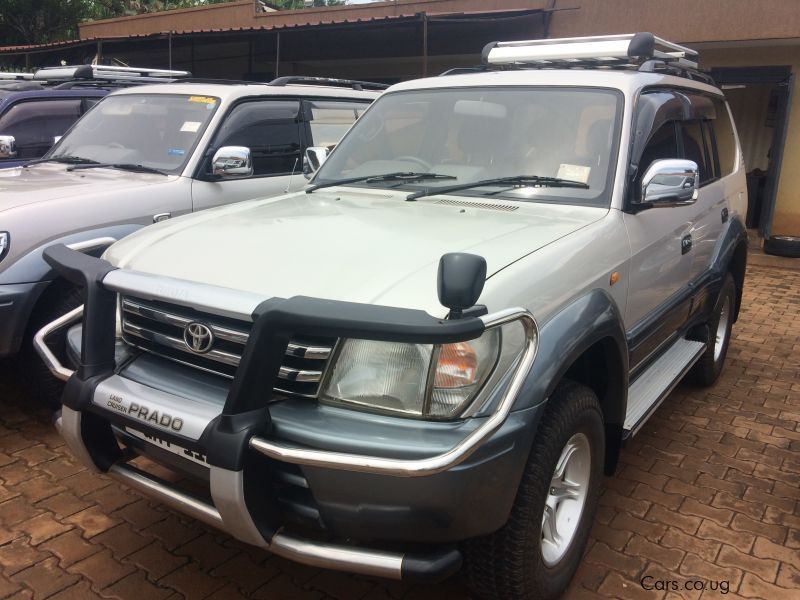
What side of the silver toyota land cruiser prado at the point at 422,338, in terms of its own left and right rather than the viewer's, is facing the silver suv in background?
right

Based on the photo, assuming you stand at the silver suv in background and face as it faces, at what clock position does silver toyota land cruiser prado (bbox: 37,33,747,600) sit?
The silver toyota land cruiser prado is roughly at 10 o'clock from the silver suv in background.

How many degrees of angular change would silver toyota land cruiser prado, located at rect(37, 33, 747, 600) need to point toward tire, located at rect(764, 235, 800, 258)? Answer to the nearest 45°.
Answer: approximately 180°

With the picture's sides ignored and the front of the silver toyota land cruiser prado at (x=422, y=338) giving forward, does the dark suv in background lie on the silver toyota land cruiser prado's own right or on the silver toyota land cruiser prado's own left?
on the silver toyota land cruiser prado's own right

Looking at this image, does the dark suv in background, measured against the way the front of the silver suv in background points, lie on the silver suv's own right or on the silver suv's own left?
on the silver suv's own right

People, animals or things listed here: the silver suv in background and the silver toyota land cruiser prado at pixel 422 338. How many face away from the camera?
0

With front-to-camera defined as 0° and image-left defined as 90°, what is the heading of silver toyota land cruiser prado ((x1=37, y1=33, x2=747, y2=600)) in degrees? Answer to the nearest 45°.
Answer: approximately 45°
